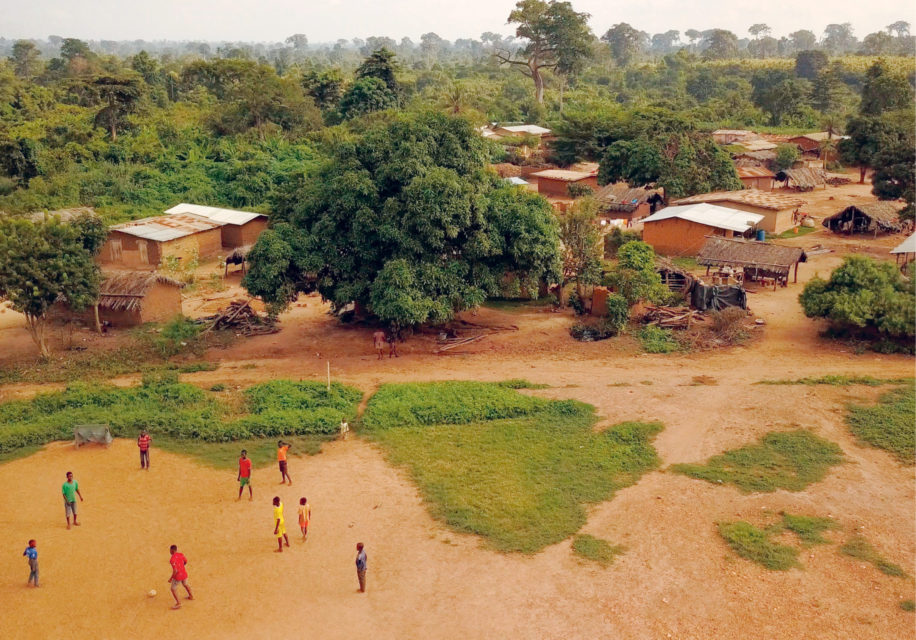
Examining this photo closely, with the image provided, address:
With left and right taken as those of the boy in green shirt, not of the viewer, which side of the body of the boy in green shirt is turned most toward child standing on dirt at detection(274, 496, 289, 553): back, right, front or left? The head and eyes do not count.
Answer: front

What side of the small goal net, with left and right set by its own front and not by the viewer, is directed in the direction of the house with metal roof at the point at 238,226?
back

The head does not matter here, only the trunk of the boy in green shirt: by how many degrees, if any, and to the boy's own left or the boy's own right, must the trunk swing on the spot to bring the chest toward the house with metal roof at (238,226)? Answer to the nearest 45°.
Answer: approximately 135° to the boy's own left

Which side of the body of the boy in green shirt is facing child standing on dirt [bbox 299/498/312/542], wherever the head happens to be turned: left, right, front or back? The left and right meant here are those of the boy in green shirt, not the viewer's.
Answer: front

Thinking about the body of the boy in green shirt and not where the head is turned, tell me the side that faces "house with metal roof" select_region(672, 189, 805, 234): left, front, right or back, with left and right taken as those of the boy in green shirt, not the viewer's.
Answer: left

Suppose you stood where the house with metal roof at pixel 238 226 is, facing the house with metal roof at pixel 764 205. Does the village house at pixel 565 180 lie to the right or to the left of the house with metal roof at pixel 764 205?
left

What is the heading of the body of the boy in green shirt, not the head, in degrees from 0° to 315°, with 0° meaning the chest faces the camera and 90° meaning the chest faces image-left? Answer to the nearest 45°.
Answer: approximately 315°

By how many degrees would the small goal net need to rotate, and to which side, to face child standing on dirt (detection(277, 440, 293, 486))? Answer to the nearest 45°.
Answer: approximately 45° to its left

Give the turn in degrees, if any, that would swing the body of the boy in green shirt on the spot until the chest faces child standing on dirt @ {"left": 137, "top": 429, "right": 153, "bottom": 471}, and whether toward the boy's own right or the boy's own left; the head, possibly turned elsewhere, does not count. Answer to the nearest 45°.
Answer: approximately 90° to the boy's own left
